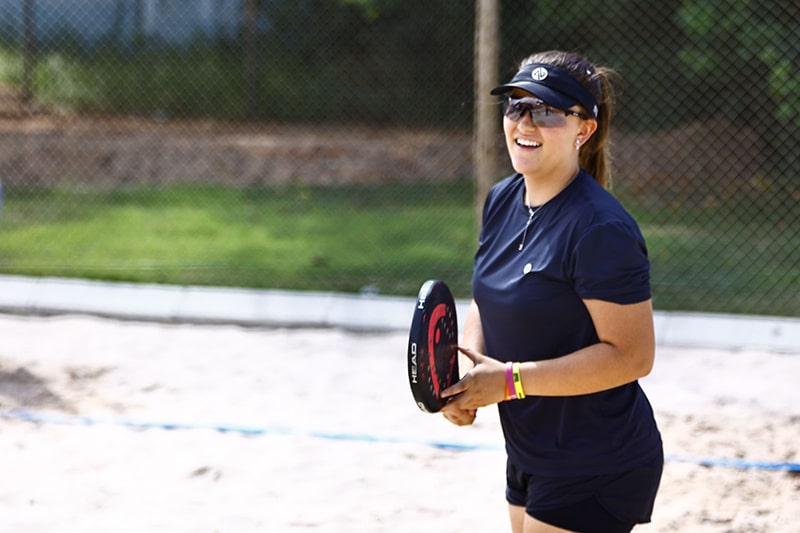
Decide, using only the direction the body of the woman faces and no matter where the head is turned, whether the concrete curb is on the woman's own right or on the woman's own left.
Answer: on the woman's own right

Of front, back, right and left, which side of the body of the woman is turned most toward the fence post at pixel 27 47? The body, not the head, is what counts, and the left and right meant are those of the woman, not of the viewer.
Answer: right

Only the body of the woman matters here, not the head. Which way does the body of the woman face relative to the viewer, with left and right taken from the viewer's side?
facing the viewer and to the left of the viewer

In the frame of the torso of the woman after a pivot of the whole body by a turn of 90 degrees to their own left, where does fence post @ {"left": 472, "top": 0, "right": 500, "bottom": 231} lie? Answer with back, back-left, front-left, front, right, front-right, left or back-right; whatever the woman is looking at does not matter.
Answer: back-left

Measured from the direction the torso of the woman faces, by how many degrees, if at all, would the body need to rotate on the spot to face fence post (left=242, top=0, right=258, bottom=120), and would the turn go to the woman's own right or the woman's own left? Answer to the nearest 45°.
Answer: approximately 135° to the woman's own right
